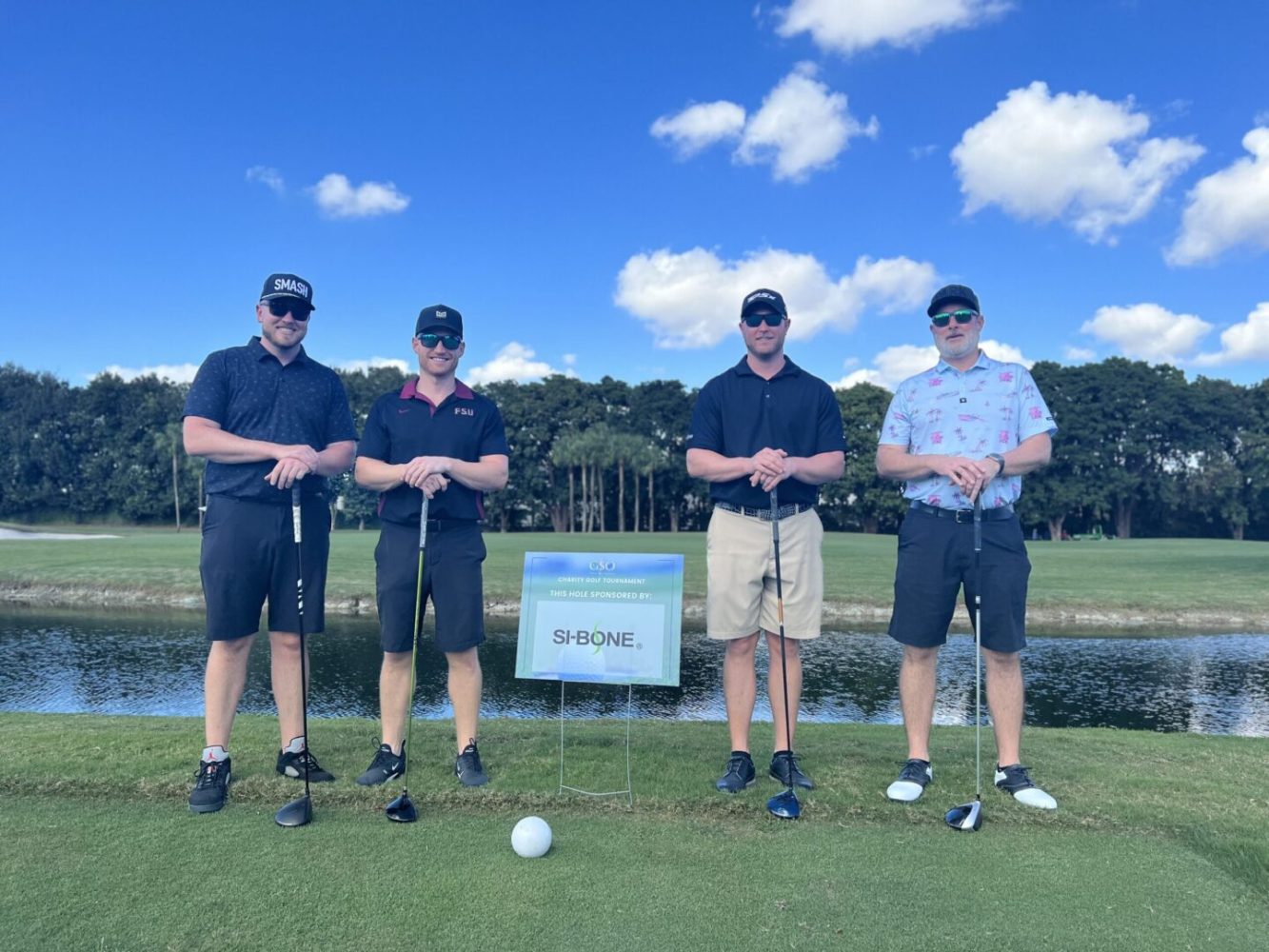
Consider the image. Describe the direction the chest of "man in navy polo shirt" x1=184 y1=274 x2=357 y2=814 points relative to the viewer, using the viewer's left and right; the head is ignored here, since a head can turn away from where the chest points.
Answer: facing the viewer

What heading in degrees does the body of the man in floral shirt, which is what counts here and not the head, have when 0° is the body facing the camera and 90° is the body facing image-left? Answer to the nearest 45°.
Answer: approximately 0°

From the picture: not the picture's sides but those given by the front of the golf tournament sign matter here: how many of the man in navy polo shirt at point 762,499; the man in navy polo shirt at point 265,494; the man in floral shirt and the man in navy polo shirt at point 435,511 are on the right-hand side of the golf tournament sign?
2

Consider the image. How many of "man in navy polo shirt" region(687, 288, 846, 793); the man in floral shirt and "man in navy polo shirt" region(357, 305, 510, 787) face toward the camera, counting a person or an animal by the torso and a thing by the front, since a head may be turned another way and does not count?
3

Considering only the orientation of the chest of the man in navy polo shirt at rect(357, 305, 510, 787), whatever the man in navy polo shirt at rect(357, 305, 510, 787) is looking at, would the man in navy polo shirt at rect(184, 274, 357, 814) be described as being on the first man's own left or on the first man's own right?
on the first man's own right

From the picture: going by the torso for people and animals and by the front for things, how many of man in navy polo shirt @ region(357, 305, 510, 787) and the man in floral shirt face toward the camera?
2

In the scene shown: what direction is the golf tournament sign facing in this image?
toward the camera

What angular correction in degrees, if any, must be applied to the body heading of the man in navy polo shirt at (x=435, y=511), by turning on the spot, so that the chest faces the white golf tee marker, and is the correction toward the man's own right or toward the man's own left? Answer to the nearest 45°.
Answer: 0° — they already face it

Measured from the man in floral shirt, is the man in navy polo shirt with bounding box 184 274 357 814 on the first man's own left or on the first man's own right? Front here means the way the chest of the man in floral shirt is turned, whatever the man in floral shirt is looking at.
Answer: on the first man's own right

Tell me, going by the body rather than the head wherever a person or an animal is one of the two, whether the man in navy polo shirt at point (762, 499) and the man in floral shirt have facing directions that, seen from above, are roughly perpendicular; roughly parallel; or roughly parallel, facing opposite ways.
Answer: roughly parallel

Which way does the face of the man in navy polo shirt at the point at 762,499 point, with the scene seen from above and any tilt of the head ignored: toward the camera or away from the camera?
toward the camera

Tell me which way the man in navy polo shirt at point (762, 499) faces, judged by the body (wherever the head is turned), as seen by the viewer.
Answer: toward the camera

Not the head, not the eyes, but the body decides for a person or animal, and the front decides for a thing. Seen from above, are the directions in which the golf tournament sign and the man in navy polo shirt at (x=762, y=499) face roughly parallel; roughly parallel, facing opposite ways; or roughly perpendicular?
roughly parallel

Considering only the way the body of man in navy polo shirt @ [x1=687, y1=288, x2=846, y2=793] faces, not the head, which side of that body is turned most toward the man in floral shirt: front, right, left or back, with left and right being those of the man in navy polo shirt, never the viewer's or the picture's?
left

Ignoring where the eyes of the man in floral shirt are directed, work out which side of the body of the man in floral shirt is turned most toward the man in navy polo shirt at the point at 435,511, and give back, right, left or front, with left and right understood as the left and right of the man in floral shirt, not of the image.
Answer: right
